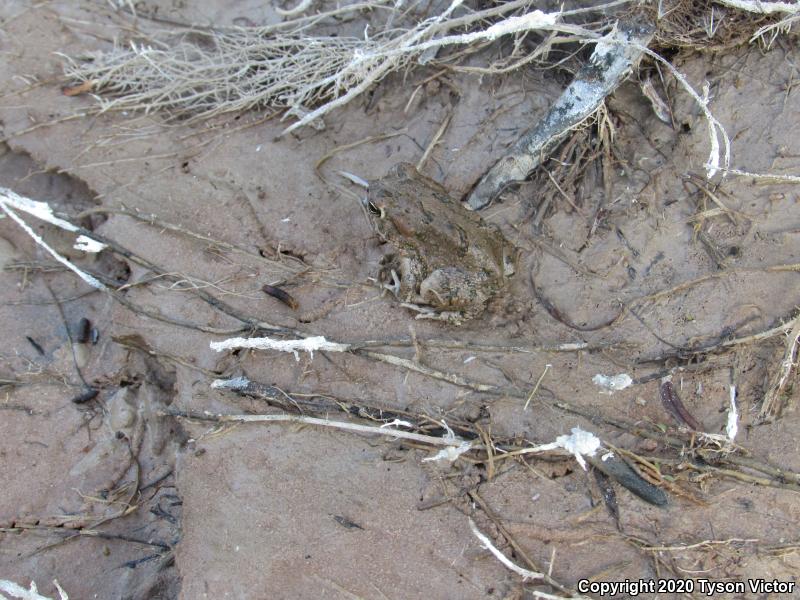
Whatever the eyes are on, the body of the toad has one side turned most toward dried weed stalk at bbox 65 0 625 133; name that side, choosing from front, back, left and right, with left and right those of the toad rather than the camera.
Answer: front

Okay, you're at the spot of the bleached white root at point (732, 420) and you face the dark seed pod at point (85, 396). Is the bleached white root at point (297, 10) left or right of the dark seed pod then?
right

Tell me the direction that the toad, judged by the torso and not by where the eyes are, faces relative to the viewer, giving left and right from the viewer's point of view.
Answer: facing away from the viewer and to the left of the viewer

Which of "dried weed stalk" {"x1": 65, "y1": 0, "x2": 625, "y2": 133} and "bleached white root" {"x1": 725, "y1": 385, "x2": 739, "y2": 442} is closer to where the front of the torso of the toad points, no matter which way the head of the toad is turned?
the dried weed stalk

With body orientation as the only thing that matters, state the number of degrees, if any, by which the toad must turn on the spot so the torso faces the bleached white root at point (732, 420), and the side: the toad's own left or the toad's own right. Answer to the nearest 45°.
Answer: approximately 180°

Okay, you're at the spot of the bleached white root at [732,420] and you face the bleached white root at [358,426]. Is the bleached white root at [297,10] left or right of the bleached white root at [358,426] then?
right

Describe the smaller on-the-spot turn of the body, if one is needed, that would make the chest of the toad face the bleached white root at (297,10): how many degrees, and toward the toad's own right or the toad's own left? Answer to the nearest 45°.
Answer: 0° — it already faces it

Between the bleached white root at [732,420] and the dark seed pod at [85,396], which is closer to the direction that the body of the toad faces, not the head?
the dark seed pod
